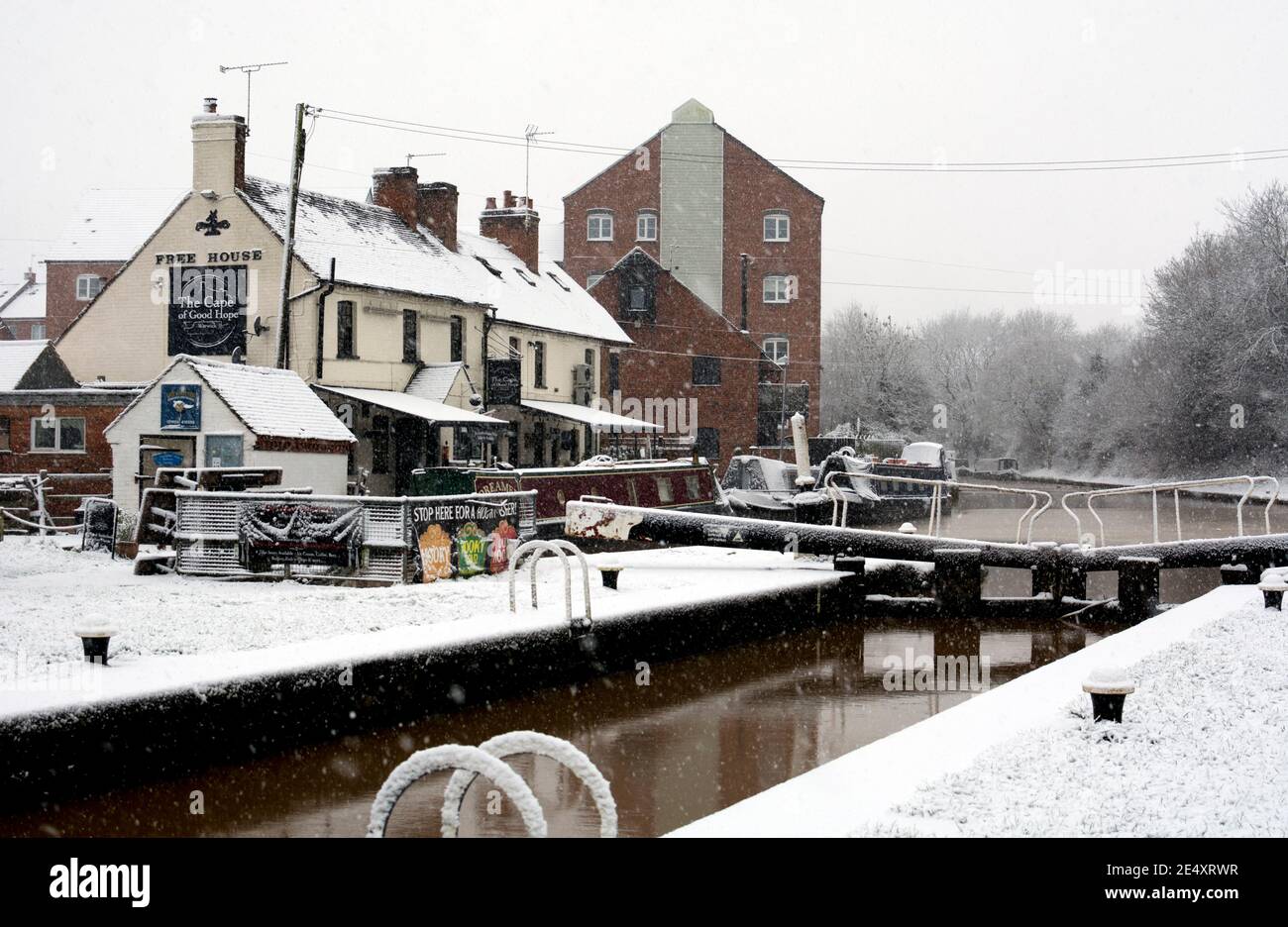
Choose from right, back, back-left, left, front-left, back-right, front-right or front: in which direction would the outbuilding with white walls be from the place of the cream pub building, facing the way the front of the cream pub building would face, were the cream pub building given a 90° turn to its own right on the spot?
front-left

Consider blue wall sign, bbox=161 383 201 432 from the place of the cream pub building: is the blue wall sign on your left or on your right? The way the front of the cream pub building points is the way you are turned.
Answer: on your right

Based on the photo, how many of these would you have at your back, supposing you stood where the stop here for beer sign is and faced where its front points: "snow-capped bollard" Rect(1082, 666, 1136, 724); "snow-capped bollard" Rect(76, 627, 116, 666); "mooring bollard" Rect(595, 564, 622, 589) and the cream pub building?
1

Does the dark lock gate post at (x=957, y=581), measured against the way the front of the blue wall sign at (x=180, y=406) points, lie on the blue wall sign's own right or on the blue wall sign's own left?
on the blue wall sign's own left

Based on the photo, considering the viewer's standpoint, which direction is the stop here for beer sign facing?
facing the viewer

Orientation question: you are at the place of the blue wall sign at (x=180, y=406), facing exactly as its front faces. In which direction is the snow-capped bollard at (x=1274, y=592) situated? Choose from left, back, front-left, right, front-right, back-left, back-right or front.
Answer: front-left

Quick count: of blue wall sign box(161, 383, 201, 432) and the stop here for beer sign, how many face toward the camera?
2

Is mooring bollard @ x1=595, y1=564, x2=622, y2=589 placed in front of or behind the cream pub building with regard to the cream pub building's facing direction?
in front

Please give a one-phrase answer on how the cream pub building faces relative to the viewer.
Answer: facing the viewer and to the right of the viewer

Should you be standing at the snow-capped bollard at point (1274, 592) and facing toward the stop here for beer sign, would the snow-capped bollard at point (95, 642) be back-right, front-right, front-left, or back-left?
front-left

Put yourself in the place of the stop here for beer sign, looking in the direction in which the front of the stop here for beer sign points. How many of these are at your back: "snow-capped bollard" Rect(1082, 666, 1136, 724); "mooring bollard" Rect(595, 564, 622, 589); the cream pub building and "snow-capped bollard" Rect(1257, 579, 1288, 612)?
1

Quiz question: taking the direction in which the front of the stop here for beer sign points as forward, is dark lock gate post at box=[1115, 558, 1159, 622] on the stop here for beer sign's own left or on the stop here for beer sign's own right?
on the stop here for beer sign's own left

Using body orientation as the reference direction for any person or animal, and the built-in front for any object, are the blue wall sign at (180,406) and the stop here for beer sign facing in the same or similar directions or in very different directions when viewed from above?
same or similar directions

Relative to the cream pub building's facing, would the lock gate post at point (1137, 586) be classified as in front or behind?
in front

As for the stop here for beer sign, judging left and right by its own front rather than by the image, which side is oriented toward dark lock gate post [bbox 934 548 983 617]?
left

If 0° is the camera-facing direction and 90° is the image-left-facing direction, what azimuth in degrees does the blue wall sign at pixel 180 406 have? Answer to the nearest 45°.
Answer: approximately 0°
